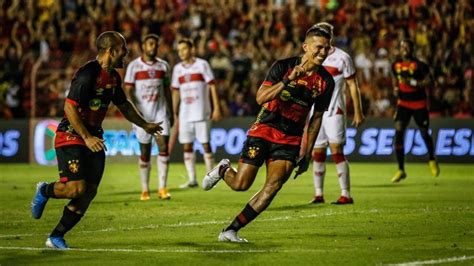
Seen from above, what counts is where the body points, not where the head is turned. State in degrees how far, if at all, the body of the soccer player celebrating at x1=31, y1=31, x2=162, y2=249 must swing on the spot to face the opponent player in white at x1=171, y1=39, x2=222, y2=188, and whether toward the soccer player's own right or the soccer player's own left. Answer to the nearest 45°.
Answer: approximately 135° to the soccer player's own left

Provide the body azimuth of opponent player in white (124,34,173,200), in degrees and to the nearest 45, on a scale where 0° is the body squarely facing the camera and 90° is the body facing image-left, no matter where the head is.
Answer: approximately 0°

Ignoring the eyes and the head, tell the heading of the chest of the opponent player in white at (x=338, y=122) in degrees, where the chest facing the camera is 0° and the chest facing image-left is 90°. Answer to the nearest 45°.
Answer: approximately 45°

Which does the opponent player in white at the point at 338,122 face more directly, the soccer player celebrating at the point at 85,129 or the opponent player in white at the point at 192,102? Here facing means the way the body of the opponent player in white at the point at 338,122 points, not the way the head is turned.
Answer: the soccer player celebrating

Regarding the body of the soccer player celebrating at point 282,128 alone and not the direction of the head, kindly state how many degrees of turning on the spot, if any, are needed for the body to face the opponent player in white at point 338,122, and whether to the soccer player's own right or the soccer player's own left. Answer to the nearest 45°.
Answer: approximately 135° to the soccer player's own left

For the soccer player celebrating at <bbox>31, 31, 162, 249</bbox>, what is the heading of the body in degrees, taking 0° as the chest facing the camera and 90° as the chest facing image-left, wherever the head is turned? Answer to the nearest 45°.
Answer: approximately 315°
